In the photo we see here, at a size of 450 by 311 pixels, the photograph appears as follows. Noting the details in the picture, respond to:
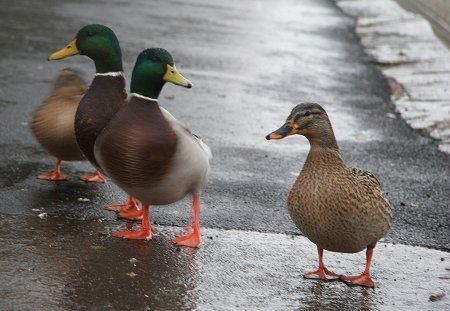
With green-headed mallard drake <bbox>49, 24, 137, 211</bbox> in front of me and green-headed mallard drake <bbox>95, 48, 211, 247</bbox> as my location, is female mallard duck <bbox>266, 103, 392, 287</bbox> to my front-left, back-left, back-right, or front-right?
back-right

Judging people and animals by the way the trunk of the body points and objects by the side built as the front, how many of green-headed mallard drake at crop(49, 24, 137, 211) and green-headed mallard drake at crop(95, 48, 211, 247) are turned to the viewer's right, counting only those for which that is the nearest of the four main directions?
0

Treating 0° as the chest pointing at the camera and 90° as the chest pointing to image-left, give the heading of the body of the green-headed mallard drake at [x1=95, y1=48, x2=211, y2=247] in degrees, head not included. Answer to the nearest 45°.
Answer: approximately 45°

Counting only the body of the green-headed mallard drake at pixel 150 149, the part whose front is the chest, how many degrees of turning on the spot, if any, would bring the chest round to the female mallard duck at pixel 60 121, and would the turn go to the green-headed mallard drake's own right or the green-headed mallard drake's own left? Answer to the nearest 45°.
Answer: approximately 90° to the green-headed mallard drake's own right

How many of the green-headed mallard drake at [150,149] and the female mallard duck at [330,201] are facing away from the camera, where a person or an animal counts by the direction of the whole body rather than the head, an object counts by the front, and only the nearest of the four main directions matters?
0

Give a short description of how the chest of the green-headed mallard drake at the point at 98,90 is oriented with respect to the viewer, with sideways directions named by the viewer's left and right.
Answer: facing to the left of the viewer

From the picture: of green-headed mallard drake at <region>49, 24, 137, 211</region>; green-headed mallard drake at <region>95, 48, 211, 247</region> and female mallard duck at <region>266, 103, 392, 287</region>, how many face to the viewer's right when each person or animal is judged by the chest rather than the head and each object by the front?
0

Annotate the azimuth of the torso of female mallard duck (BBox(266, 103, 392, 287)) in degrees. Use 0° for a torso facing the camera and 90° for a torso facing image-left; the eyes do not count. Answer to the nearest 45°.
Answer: approximately 45°

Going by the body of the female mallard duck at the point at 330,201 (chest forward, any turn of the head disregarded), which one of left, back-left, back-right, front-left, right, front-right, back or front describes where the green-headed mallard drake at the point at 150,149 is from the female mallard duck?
front-right

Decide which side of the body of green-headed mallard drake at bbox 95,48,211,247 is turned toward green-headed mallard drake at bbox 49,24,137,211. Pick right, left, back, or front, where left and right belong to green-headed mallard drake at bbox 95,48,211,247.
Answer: right

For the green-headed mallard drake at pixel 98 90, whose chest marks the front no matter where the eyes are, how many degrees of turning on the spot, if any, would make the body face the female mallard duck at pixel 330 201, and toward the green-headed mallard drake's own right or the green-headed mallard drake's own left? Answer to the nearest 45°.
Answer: approximately 135° to the green-headed mallard drake's own left

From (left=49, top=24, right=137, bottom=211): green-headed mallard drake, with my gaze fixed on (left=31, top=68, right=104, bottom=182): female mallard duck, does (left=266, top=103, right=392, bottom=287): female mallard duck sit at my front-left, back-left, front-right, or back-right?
back-right

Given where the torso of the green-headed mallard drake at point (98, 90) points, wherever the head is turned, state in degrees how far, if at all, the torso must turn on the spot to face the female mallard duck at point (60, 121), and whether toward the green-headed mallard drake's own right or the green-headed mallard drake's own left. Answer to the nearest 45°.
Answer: approximately 45° to the green-headed mallard drake's own right
